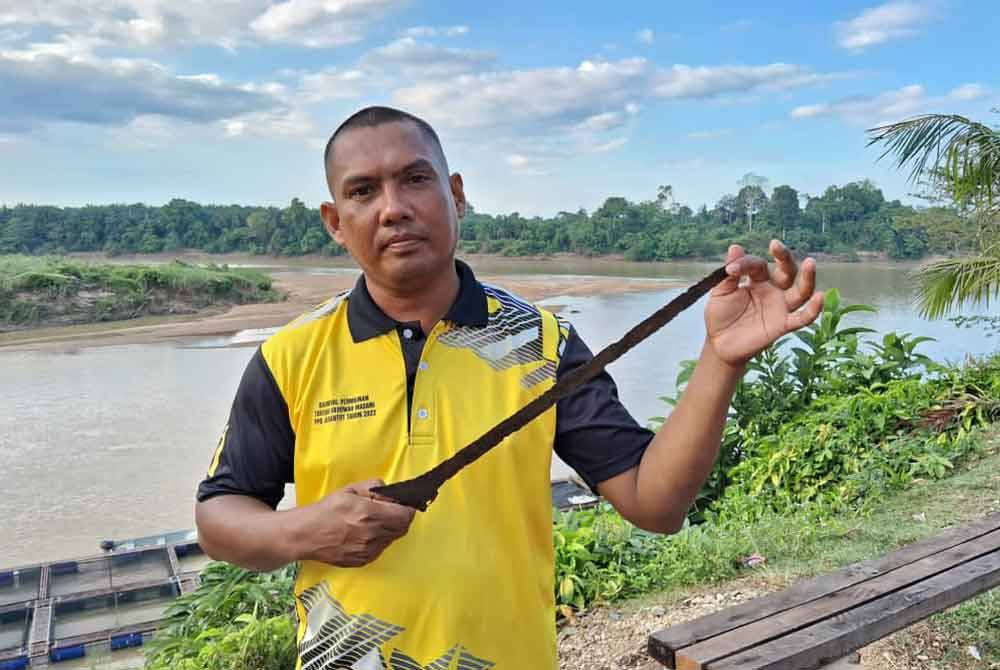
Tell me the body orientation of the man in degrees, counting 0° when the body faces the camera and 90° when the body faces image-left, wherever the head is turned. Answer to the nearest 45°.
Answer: approximately 0°

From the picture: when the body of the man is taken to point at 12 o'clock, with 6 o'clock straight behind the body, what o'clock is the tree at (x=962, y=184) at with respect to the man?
The tree is roughly at 7 o'clock from the man.

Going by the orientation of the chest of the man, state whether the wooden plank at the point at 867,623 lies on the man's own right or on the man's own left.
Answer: on the man's own left

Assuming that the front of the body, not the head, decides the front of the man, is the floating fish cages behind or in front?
behind
